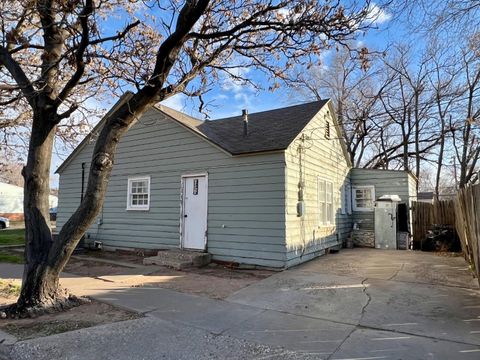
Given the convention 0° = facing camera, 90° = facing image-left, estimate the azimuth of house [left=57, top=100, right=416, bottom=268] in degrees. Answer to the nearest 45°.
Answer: approximately 45°

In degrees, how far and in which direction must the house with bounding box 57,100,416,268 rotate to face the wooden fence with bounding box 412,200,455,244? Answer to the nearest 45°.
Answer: approximately 135° to its left

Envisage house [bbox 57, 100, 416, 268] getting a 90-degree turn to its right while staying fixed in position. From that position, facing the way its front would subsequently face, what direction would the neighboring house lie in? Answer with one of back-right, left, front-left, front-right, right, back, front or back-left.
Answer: front
